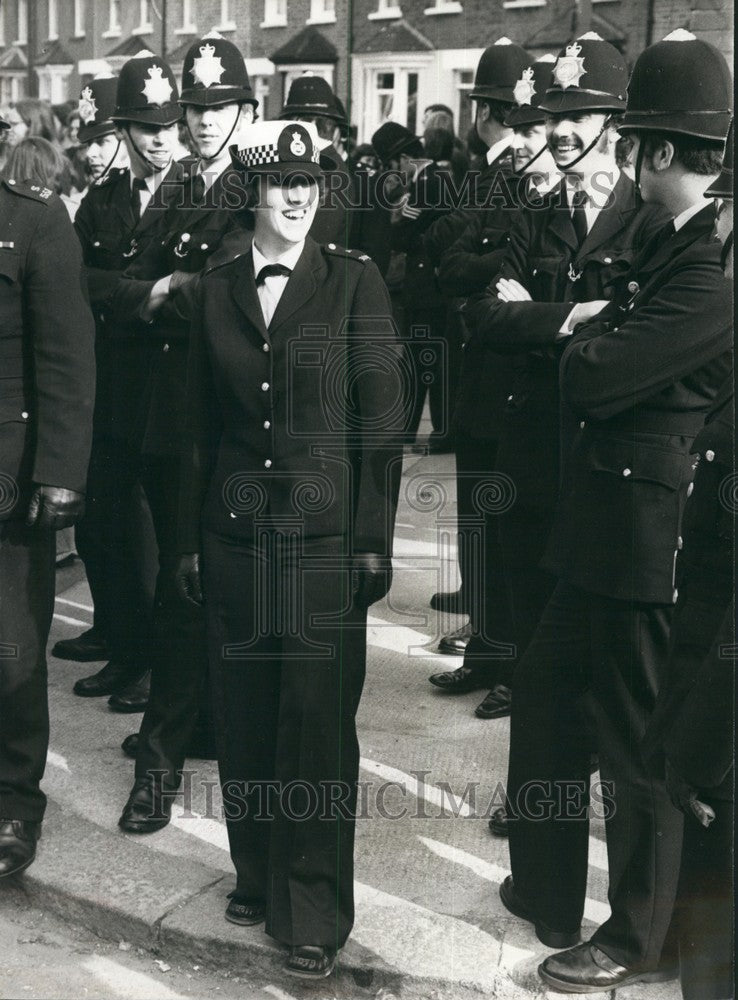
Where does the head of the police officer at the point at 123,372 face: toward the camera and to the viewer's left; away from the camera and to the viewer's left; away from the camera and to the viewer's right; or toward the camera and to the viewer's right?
toward the camera and to the viewer's right

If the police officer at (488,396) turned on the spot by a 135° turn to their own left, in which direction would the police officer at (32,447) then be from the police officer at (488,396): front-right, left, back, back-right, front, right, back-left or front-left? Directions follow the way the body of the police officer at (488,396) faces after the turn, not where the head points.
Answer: back-right

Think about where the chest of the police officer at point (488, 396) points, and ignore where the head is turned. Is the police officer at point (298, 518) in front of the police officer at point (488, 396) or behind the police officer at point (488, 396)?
in front

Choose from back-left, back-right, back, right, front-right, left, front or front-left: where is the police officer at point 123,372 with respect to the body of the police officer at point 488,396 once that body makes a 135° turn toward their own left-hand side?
back

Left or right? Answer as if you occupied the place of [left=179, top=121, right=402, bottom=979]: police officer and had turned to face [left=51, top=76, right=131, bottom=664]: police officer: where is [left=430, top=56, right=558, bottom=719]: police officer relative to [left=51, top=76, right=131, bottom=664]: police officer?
right

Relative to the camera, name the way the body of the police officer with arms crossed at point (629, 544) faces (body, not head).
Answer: to the viewer's left

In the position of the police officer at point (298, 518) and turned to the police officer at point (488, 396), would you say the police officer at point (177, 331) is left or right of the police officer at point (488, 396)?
left

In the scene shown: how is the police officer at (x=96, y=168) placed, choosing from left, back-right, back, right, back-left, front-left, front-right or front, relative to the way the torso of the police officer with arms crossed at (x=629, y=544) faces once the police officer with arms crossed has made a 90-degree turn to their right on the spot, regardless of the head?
front-left
